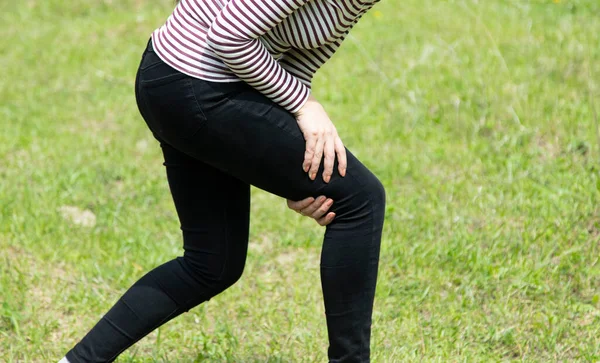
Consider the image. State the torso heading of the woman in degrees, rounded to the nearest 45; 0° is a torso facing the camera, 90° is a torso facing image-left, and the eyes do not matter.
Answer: approximately 270°
